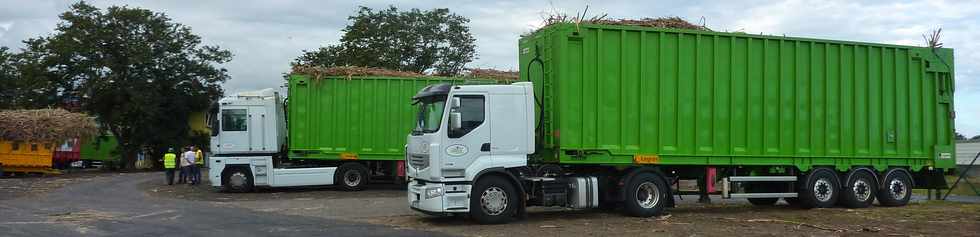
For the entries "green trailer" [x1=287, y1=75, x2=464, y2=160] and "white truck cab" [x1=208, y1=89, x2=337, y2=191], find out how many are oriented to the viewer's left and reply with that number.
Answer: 2

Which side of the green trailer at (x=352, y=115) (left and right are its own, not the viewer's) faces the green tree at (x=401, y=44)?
right

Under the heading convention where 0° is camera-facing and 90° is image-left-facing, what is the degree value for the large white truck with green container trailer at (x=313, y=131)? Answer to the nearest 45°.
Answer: approximately 90°

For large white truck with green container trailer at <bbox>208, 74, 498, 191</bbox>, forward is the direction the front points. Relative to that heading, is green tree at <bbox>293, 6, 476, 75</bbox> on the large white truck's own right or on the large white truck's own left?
on the large white truck's own right

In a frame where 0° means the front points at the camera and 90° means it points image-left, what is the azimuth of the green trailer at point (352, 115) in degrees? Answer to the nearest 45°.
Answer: approximately 90°

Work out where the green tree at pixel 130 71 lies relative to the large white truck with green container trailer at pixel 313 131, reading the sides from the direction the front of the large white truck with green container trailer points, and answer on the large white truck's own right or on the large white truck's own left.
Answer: on the large white truck's own right

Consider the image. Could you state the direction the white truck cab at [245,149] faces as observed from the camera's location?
facing to the left of the viewer

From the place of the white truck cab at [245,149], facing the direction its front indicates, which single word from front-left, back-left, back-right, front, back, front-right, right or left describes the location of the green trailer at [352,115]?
back
